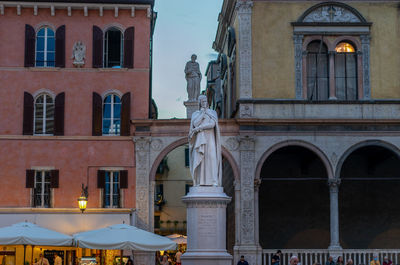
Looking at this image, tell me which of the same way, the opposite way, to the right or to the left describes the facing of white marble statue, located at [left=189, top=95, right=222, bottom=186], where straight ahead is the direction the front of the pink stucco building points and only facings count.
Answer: the same way

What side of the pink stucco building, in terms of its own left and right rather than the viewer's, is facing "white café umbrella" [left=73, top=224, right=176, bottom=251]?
front

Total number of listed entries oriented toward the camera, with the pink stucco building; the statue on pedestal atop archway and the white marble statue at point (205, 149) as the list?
3

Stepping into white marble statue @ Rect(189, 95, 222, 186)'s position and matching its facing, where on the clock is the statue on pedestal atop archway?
The statue on pedestal atop archway is roughly at 6 o'clock from the white marble statue.

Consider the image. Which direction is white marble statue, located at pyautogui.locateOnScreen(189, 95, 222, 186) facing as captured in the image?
toward the camera

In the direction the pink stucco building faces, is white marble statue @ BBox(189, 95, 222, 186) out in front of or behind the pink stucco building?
in front

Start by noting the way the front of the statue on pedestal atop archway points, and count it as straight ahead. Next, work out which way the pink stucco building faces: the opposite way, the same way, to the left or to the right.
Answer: the same way

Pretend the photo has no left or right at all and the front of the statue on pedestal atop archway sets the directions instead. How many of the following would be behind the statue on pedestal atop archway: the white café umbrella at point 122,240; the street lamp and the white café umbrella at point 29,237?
0

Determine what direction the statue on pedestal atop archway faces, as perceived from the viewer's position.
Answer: facing the viewer

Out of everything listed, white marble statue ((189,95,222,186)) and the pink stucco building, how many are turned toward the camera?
2

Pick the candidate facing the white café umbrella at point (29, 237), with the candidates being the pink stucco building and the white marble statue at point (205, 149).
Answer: the pink stucco building

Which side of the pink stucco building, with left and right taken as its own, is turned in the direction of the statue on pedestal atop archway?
left

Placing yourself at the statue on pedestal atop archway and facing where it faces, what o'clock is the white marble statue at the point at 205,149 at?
The white marble statue is roughly at 12 o'clock from the statue on pedestal atop archway.

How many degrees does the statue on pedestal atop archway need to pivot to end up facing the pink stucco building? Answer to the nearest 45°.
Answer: approximately 90° to its right

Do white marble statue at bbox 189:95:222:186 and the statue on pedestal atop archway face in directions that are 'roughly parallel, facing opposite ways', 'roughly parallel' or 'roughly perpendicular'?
roughly parallel

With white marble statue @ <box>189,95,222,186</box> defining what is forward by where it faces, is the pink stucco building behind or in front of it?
behind

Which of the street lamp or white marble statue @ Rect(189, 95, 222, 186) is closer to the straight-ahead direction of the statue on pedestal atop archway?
the white marble statue
